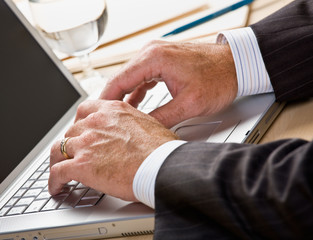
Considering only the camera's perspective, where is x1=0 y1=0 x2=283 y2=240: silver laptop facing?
facing to the right of the viewer

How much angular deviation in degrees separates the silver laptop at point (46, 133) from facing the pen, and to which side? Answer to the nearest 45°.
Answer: approximately 45° to its left
